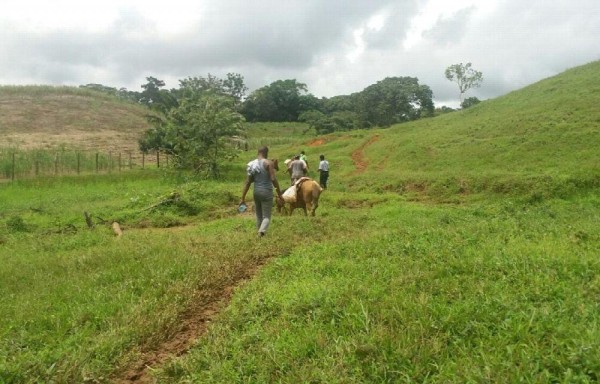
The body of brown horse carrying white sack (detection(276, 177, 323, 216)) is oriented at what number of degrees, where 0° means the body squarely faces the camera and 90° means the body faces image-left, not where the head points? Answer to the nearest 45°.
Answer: approximately 135°

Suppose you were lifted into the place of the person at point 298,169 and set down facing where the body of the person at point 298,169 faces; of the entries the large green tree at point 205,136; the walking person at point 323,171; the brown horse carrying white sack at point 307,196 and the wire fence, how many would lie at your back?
1

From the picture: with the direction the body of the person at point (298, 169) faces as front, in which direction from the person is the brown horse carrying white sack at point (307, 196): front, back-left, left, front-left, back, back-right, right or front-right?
back

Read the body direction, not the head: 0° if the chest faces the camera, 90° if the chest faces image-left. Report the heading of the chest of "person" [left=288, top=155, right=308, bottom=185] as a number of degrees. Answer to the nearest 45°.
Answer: approximately 180°

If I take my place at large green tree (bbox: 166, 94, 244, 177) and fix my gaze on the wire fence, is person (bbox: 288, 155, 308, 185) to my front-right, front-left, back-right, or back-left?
back-left

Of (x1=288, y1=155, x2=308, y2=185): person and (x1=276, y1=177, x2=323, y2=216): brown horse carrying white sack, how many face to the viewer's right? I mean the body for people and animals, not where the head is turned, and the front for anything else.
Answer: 0

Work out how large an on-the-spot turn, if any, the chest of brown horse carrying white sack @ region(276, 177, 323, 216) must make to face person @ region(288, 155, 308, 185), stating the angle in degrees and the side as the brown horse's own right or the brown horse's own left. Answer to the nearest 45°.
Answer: approximately 45° to the brown horse's own right

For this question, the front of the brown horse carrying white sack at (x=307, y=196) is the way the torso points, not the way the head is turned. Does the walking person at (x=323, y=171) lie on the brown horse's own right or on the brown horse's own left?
on the brown horse's own right
